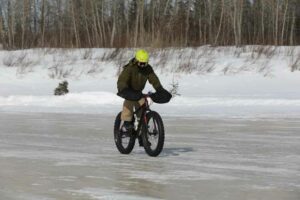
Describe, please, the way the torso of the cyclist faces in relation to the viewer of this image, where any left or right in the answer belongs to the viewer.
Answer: facing the viewer and to the right of the viewer
